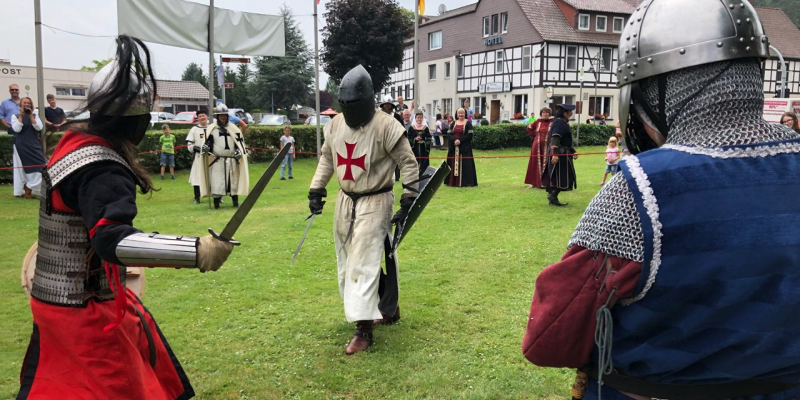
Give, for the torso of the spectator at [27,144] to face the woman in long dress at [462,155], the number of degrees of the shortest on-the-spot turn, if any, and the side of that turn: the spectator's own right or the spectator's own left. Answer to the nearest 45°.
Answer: approximately 90° to the spectator's own left

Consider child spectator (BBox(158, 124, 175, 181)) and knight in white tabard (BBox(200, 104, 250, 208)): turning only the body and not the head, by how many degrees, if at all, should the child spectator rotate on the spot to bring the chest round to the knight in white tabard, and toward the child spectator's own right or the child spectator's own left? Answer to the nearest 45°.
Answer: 0° — they already face them

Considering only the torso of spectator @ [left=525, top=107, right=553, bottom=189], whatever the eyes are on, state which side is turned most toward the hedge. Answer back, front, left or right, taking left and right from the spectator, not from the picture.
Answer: back

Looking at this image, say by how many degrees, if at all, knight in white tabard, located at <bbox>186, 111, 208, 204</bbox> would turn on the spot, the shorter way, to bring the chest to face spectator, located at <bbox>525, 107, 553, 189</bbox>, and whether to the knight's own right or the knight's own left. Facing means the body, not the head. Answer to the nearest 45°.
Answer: approximately 45° to the knight's own left

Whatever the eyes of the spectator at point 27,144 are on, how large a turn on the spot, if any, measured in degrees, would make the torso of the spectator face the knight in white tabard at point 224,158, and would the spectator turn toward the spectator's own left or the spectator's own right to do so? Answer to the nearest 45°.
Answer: approximately 45° to the spectator's own left

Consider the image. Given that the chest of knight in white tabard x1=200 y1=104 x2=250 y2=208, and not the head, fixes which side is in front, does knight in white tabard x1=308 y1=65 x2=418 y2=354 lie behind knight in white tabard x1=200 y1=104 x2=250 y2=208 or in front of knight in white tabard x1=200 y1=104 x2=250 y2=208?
in front

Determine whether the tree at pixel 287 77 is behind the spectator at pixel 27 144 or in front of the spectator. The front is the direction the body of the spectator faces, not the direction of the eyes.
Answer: behind

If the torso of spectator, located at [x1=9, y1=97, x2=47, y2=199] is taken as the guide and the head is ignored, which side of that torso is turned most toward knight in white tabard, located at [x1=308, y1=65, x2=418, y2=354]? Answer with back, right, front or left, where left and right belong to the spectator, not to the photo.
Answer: front
